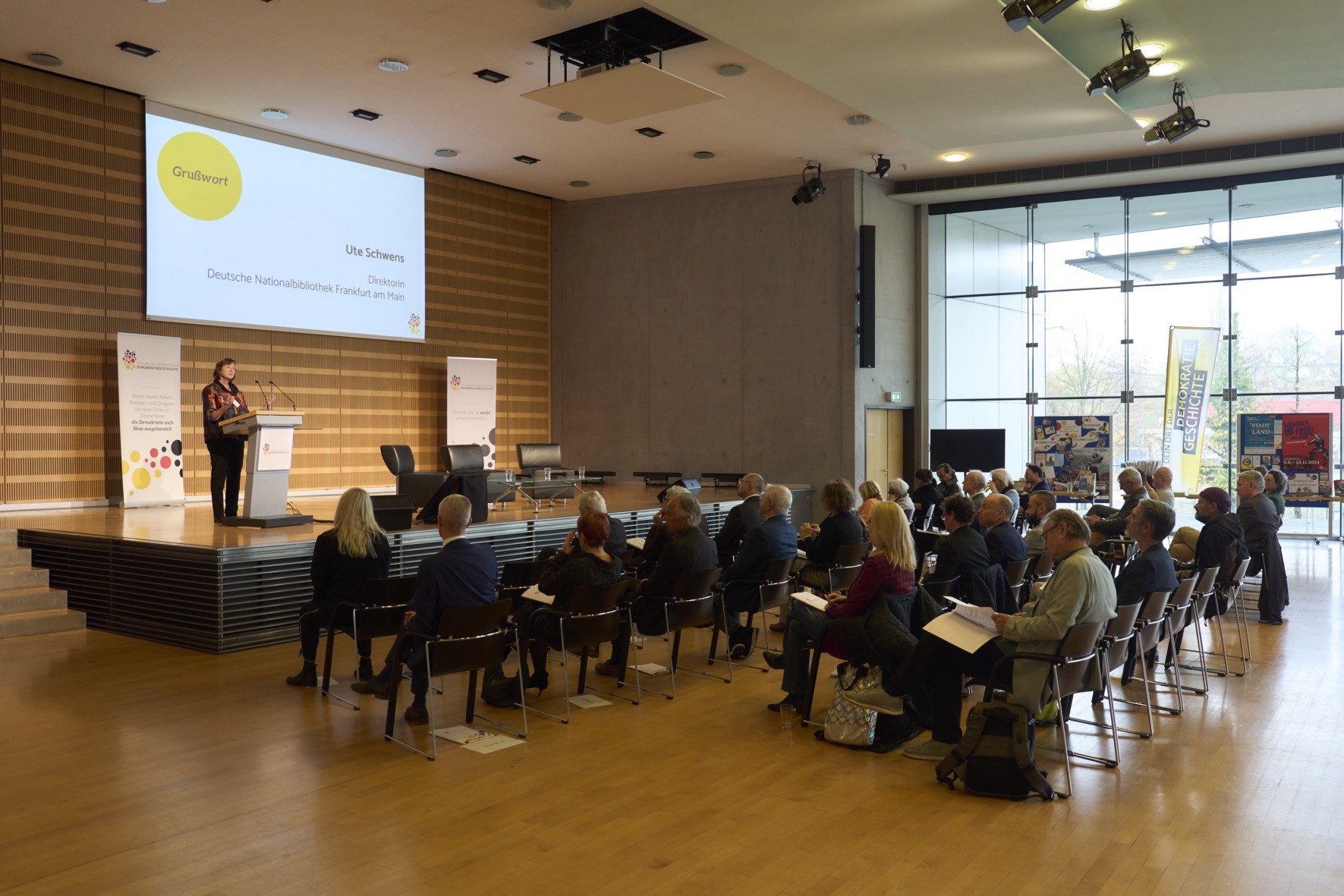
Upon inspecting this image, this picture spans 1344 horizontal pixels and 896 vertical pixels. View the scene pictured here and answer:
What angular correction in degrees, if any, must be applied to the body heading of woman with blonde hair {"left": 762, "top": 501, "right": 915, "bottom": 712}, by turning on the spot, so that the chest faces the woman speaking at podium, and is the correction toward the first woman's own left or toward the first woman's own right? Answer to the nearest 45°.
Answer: approximately 45° to the first woman's own right

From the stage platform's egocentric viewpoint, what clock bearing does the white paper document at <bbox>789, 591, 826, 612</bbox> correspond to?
The white paper document is roughly at 12 o'clock from the stage platform.

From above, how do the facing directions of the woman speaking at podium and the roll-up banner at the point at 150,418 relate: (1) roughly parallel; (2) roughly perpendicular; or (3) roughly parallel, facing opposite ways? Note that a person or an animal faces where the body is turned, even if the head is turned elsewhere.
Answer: roughly parallel

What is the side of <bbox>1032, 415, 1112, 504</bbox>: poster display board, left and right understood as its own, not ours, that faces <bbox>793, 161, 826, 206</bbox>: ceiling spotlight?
right

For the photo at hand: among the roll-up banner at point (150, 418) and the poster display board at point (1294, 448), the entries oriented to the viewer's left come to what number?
0

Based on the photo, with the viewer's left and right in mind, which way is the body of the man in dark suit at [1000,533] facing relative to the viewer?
facing to the left of the viewer

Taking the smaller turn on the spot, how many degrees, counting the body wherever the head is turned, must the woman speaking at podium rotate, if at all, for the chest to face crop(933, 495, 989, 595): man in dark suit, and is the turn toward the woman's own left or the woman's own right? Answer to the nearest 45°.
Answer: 0° — they already face them

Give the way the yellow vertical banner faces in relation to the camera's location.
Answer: facing the viewer

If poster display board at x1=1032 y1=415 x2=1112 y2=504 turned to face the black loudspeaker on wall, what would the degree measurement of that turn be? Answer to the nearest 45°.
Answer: approximately 90° to its right

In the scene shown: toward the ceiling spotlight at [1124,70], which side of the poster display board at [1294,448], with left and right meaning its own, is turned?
front

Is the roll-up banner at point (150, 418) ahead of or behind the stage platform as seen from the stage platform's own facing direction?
behind

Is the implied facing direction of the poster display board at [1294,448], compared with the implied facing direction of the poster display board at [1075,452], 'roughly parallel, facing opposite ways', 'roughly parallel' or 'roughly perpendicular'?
roughly parallel

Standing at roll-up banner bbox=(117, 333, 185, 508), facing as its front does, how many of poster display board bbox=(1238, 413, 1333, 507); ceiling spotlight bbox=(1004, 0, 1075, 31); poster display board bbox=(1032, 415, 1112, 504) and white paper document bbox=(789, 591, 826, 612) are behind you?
0

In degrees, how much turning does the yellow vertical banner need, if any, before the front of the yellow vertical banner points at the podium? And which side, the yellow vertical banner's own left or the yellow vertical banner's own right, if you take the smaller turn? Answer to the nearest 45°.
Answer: approximately 45° to the yellow vertical banner's own right

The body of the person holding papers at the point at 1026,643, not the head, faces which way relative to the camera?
to the viewer's left

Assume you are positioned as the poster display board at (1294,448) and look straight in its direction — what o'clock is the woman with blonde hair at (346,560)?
The woman with blonde hair is roughly at 1 o'clock from the poster display board.

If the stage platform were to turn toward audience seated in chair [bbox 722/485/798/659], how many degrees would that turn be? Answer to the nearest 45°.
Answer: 0° — it already faces them

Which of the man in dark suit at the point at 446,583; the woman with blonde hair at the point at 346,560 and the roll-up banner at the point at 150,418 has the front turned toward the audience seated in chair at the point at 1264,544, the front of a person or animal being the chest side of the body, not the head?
the roll-up banner
